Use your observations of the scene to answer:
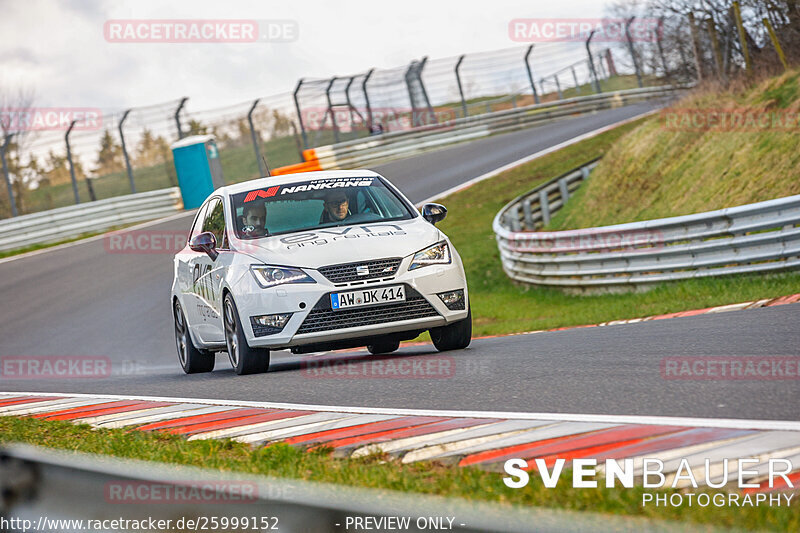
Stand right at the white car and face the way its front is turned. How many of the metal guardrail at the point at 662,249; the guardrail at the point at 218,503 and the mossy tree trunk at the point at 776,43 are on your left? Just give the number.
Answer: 2

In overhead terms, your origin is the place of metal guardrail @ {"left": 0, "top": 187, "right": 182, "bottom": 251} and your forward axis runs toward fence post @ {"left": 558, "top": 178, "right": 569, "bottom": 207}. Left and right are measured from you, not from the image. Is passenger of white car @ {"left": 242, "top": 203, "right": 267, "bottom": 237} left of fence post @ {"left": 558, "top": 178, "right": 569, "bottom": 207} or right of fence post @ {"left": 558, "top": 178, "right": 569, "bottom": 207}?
right

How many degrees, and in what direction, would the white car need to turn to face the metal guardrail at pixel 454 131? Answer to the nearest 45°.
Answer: approximately 135° to its left

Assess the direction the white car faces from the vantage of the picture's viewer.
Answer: facing the viewer and to the right of the viewer

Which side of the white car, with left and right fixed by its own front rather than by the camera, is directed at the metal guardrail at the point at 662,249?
left

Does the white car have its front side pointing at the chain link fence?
no

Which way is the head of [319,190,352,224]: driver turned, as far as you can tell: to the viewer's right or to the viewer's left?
to the viewer's right

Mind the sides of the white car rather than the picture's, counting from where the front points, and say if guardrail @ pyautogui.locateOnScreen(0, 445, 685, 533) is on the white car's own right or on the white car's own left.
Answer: on the white car's own right

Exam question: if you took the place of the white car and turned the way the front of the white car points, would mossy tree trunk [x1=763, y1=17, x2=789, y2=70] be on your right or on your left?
on your left

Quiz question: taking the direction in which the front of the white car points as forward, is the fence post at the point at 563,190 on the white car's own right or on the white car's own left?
on the white car's own left

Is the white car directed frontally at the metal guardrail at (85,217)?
no
